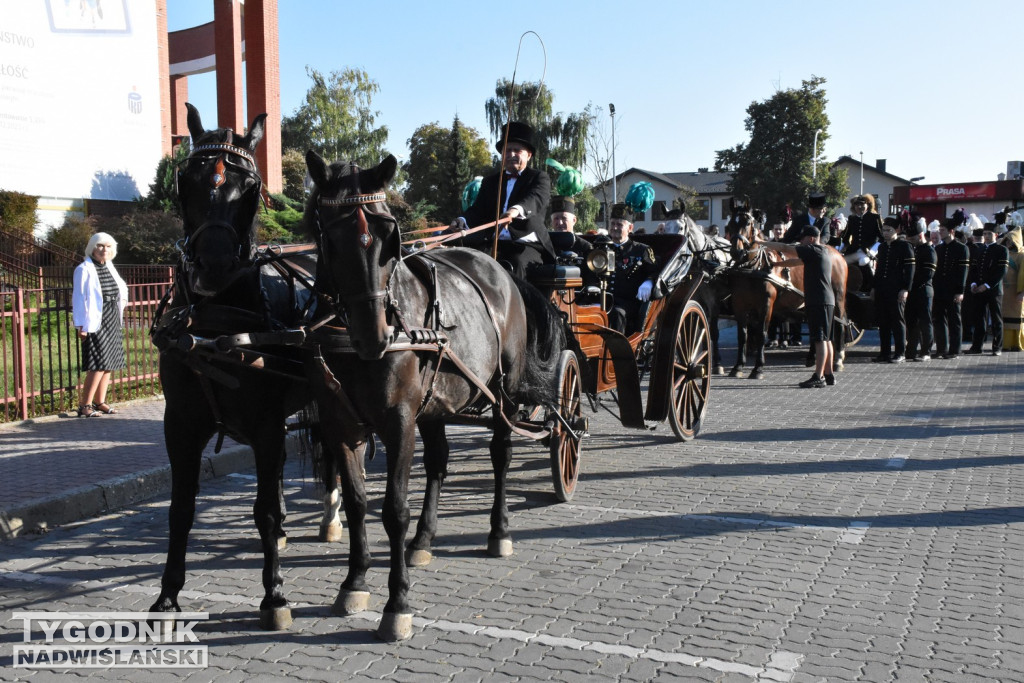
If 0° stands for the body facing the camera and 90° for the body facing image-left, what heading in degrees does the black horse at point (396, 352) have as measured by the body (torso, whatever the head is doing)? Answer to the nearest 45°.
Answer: approximately 45°

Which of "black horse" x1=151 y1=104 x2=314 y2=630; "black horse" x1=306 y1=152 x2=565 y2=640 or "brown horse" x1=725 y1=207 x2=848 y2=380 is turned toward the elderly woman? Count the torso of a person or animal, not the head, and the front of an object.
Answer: the brown horse

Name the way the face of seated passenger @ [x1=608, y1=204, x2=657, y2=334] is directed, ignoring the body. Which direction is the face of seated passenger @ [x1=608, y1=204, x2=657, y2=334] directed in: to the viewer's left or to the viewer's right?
to the viewer's left

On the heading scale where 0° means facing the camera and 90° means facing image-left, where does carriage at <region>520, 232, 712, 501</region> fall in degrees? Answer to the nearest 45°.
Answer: approximately 45°

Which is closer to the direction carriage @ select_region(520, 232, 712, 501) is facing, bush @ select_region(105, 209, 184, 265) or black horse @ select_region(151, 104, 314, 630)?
the black horse
